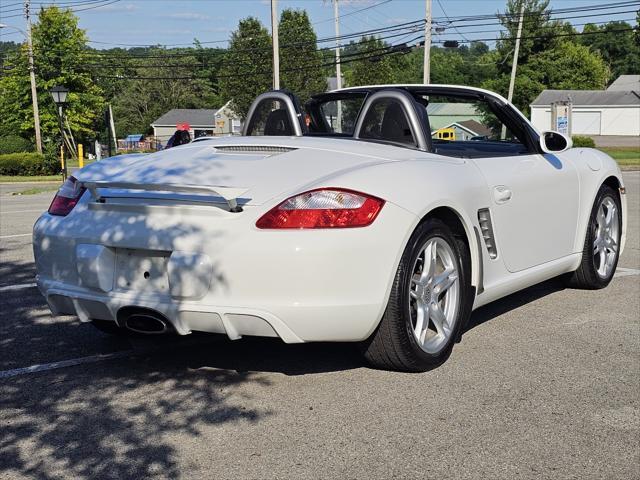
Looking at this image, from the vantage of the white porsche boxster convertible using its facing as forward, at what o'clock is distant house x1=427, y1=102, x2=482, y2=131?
The distant house is roughly at 11 o'clock from the white porsche boxster convertible.

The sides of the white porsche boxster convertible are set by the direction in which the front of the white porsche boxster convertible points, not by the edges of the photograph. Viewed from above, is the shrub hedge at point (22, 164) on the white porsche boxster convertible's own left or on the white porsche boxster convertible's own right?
on the white porsche boxster convertible's own left

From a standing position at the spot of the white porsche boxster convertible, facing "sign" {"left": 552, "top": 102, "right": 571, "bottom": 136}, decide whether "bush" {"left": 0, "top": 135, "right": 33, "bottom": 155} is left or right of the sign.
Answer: left

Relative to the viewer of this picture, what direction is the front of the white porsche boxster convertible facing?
facing away from the viewer and to the right of the viewer

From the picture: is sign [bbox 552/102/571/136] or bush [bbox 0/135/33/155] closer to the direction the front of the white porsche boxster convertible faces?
the sign

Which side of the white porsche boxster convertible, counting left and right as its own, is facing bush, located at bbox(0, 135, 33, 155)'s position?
left

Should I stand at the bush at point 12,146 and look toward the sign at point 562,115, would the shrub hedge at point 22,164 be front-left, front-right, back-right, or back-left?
front-right

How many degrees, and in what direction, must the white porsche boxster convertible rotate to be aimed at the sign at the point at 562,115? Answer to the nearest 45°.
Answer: approximately 45° to its left
